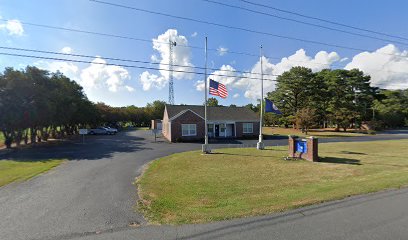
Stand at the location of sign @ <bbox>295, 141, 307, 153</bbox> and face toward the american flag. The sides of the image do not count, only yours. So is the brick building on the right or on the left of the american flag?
right

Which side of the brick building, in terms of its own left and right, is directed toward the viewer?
front

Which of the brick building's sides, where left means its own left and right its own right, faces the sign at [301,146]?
front

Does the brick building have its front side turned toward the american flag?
yes
